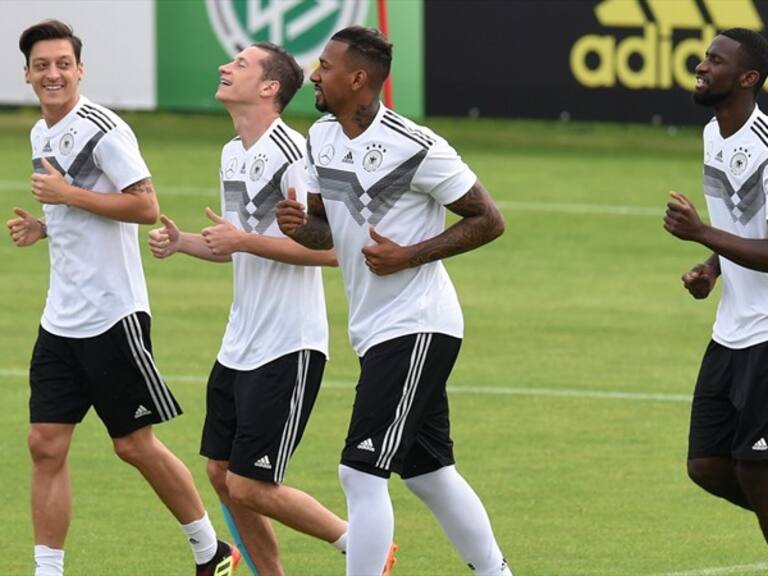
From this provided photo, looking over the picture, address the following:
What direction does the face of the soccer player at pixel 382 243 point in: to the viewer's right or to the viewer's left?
to the viewer's left

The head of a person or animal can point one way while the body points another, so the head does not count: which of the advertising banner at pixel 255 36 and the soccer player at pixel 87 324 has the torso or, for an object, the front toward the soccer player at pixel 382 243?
the advertising banner

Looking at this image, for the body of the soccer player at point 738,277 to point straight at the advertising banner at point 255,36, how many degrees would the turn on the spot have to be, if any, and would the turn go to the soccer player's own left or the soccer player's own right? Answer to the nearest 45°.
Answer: approximately 135° to the soccer player's own right

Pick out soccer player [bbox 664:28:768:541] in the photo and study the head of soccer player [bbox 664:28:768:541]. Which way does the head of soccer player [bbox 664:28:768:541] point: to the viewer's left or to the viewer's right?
to the viewer's left

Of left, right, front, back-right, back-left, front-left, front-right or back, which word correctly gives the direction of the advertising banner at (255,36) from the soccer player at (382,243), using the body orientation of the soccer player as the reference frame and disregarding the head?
back-right

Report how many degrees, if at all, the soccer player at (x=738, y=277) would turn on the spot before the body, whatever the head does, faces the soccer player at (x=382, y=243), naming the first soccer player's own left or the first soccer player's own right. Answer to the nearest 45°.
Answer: approximately 45° to the first soccer player's own right

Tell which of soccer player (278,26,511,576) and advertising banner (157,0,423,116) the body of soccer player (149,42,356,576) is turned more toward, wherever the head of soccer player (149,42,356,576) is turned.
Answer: the soccer player

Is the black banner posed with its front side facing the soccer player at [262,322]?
yes

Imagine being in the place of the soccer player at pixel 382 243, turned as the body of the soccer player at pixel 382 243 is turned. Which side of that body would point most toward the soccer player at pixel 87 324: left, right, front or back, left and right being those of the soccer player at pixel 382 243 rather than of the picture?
right

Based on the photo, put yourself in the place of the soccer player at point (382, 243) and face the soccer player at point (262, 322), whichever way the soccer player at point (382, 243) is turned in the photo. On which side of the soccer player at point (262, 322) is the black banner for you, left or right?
right
